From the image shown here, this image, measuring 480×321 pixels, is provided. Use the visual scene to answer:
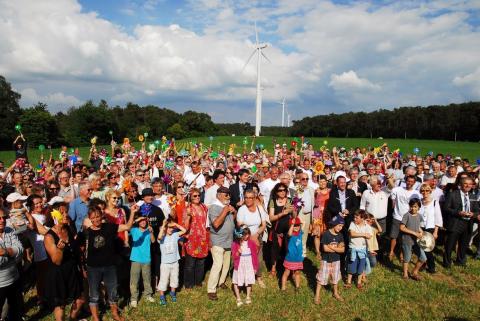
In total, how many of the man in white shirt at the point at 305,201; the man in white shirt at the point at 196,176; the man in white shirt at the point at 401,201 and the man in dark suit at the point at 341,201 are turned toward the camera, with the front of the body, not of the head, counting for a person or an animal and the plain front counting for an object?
4

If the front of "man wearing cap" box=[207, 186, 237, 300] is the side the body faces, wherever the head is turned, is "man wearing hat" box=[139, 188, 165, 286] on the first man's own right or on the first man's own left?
on the first man's own right

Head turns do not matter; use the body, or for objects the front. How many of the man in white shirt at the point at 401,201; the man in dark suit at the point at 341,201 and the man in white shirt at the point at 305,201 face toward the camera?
3

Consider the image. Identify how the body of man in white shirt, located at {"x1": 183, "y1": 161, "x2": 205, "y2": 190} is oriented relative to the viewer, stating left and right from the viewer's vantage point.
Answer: facing the viewer

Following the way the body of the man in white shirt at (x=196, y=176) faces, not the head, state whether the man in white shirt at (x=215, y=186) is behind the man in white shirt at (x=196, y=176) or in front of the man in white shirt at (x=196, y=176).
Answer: in front

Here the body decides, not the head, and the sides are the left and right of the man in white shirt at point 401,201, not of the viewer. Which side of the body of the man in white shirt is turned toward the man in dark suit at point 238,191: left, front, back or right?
right

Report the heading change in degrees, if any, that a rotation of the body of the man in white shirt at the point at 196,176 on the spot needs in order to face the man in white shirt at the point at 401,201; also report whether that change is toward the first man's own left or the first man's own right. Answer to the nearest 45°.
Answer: approximately 45° to the first man's own left

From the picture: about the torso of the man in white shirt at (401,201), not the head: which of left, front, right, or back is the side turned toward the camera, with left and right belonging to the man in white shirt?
front

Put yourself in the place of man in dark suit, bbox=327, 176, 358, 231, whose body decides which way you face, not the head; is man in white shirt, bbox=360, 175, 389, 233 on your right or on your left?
on your left

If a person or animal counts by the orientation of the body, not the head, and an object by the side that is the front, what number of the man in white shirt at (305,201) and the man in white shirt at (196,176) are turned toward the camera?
2

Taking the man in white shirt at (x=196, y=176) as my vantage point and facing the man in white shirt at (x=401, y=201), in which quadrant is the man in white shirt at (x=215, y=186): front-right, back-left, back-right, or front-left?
front-right

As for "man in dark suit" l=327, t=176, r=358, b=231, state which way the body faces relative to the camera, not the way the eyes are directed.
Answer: toward the camera
